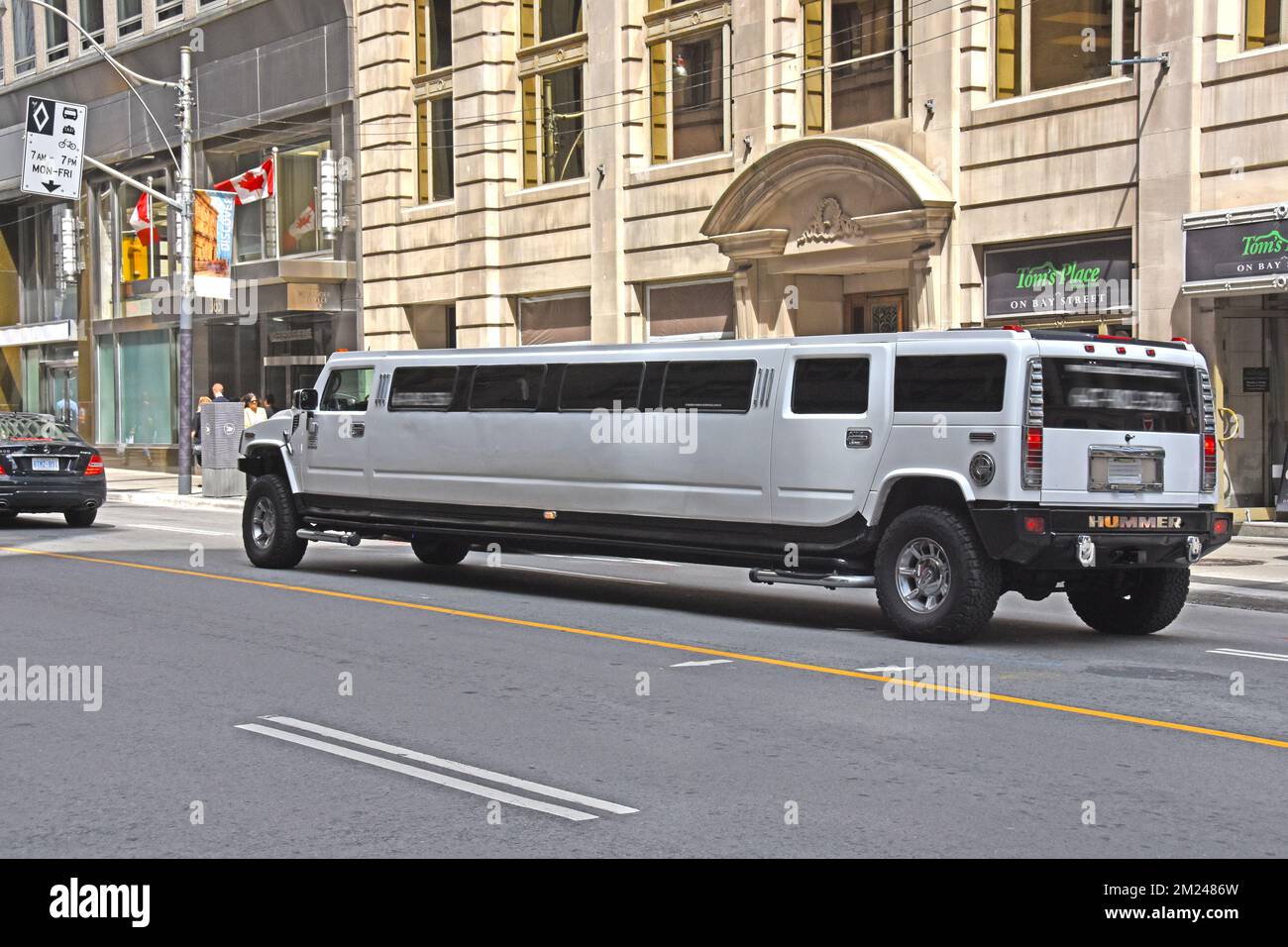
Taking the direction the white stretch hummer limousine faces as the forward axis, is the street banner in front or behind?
in front

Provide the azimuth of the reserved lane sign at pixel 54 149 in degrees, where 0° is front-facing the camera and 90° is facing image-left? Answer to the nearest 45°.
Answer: approximately 0°

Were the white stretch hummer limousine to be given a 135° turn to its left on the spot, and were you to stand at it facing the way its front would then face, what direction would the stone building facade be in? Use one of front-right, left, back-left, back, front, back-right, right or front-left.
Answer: back

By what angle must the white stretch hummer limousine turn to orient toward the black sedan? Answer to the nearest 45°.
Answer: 0° — it already faces it

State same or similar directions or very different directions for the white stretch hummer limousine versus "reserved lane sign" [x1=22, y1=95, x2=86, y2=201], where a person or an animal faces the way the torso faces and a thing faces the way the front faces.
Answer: very different directions

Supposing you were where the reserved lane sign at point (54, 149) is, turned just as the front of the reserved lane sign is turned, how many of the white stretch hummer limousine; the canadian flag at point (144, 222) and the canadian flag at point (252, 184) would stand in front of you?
1

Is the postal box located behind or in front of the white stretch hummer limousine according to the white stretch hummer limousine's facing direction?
in front

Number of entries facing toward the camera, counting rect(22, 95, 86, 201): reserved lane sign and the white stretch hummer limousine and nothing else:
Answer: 1

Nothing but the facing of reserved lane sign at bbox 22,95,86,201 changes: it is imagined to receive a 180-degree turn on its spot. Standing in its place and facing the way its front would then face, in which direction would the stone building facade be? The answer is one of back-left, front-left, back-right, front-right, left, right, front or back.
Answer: back-right

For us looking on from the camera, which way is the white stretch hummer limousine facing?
facing away from the viewer and to the left of the viewer

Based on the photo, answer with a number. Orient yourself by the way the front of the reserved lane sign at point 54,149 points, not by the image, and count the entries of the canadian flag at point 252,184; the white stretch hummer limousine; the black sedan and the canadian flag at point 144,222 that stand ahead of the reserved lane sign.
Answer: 2

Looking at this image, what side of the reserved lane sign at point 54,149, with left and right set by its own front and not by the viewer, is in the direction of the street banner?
left
